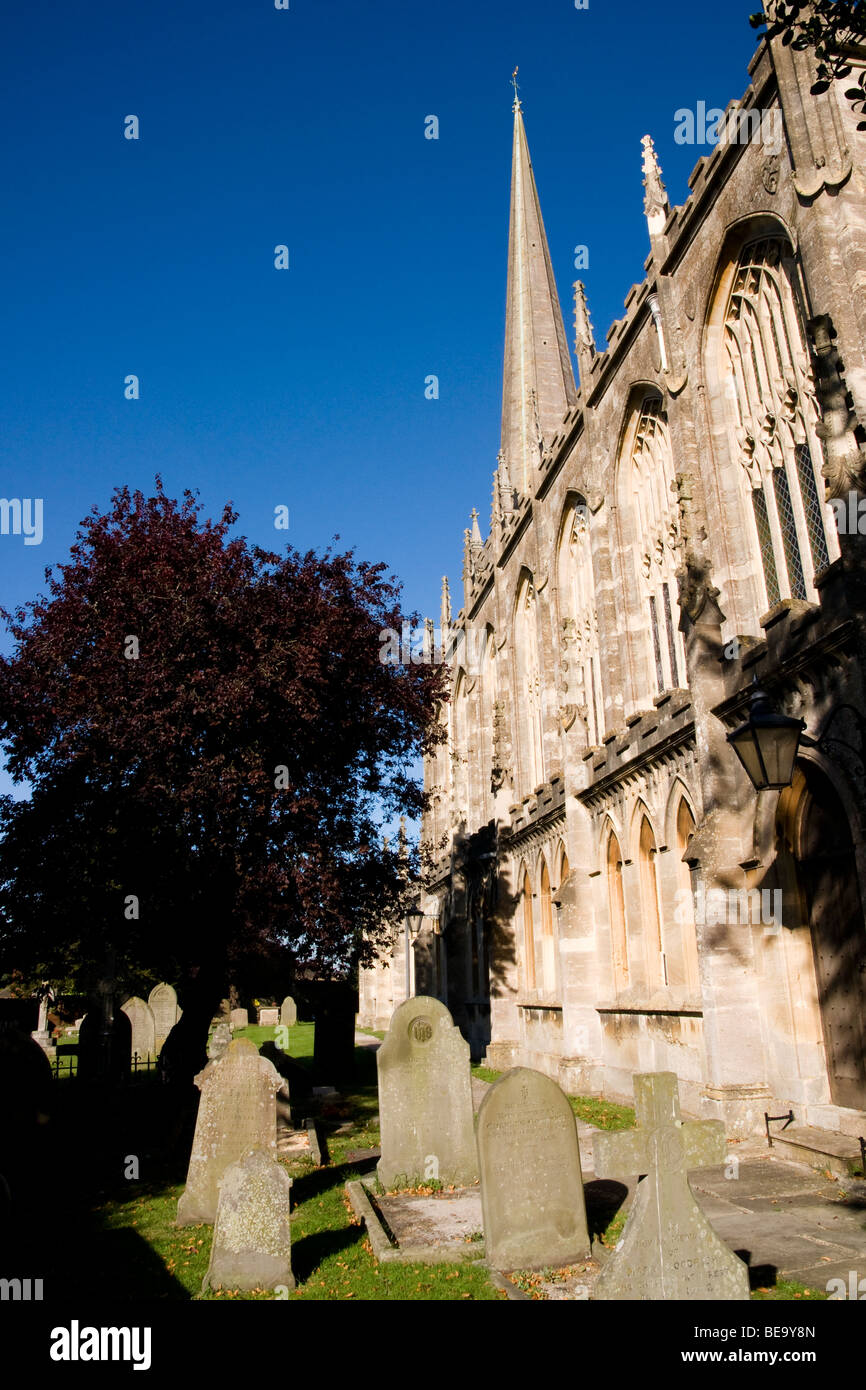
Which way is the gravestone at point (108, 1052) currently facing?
toward the camera

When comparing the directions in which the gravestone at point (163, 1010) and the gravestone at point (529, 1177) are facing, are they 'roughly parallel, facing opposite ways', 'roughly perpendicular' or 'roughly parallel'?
roughly parallel

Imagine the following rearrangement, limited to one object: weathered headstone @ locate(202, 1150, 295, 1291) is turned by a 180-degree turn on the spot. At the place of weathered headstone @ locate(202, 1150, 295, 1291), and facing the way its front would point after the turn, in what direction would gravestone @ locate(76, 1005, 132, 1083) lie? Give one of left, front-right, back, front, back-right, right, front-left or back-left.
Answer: front

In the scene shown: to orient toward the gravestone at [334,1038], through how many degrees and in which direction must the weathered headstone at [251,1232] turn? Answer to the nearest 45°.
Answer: approximately 180°

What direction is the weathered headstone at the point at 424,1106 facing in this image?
toward the camera

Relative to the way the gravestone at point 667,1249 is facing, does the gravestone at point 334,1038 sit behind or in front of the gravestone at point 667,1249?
behind

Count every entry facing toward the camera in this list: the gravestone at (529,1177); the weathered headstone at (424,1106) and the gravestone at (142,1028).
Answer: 3

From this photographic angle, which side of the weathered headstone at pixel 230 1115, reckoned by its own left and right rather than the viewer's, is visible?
front

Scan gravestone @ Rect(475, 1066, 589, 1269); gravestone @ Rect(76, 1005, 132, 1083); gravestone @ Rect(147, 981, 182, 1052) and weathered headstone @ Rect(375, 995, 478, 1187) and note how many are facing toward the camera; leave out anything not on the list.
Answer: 4

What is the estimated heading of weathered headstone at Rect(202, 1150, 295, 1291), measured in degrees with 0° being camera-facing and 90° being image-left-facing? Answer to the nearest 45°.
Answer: approximately 0°
